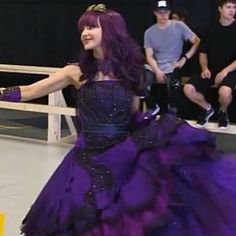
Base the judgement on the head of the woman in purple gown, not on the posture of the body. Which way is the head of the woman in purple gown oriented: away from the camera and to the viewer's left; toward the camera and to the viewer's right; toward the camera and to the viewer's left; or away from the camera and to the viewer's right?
toward the camera and to the viewer's left

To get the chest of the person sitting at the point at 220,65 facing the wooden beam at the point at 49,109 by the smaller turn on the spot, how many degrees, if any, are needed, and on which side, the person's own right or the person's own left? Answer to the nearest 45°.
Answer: approximately 90° to the person's own right

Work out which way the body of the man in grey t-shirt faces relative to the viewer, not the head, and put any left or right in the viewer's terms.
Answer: facing the viewer

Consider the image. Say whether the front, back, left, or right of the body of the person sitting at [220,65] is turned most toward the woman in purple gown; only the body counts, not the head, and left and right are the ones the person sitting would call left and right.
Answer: front

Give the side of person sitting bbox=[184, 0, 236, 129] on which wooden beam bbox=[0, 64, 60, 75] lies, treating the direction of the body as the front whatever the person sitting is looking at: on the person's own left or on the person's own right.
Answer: on the person's own right

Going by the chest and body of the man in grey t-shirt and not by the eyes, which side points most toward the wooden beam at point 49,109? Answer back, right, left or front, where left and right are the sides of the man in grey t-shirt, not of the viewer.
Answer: right

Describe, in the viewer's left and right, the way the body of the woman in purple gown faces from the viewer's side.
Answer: facing the viewer and to the left of the viewer

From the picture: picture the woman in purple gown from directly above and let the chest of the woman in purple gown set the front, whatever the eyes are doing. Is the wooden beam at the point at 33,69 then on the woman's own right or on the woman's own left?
on the woman's own right

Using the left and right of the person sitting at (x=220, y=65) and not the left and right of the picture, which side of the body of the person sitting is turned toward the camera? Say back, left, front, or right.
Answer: front

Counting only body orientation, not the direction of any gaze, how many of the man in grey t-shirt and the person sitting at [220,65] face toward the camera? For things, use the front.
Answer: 2
